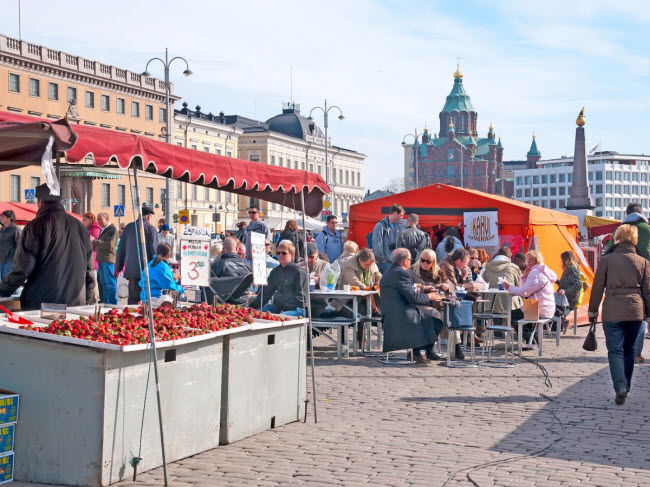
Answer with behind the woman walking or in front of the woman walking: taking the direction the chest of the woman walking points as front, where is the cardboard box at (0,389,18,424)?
behind

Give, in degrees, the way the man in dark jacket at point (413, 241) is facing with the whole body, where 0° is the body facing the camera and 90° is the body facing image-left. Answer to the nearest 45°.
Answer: approximately 180°

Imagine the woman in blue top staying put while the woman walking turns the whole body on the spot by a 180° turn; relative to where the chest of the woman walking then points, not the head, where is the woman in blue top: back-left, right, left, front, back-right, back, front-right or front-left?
right

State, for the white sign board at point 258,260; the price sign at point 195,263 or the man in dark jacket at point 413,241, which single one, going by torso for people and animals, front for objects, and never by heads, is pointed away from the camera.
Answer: the man in dark jacket

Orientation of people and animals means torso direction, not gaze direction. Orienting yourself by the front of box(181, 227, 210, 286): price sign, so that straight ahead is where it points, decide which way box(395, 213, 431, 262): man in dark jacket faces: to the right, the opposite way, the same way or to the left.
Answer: the opposite way

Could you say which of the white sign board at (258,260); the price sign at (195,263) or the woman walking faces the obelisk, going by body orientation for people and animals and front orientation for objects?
the woman walking

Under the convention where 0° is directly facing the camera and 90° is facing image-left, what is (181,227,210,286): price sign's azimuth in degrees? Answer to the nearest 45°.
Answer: approximately 0°

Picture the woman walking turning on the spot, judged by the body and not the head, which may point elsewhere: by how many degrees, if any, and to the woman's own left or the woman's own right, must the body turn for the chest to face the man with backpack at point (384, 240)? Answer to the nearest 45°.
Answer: approximately 45° to the woman's own left

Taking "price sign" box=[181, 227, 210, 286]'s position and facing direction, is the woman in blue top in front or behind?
behind

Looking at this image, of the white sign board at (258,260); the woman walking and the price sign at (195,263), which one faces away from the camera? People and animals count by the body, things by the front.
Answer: the woman walking

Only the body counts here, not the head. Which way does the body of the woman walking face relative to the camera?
away from the camera

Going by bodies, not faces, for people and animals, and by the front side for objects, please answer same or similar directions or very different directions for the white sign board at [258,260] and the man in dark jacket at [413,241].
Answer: very different directions
